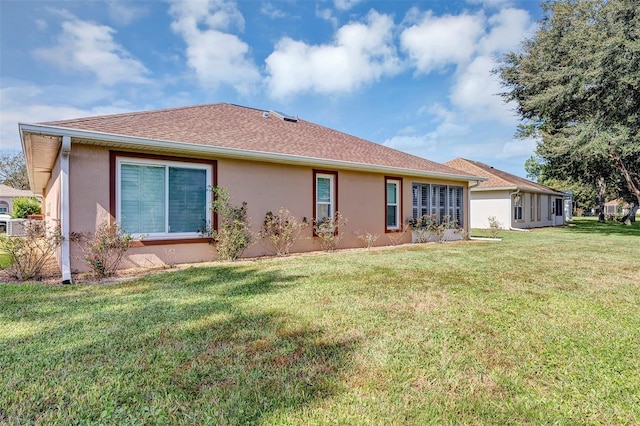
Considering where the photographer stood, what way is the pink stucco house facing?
facing away from the viewer and to the left of the viewer

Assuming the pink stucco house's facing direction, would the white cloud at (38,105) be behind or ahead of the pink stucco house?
ahead

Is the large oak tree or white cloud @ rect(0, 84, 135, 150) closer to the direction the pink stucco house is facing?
the white cloud

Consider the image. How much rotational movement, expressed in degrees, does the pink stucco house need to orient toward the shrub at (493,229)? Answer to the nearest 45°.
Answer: approximately 90° to its right

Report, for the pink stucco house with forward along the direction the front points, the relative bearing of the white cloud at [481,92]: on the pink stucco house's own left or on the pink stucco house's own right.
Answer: on the pink stucco house's own right
